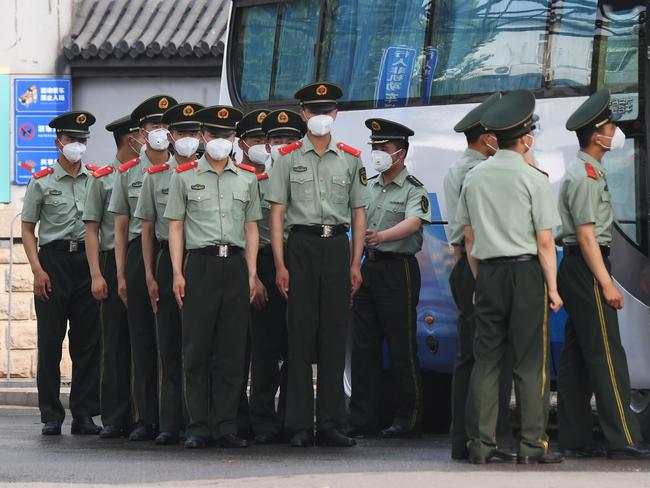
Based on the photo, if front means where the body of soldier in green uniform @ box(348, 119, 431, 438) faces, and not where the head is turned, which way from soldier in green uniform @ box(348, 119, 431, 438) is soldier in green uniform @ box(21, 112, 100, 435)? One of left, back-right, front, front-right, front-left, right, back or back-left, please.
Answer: front-right

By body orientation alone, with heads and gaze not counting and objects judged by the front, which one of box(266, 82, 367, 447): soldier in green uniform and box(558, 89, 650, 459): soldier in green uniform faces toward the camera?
box(266, 82, 367, 447): soldier in green uniform

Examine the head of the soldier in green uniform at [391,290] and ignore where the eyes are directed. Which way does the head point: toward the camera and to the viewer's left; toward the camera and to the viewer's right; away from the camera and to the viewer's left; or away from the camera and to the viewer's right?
toward the camera and to the viewer's left

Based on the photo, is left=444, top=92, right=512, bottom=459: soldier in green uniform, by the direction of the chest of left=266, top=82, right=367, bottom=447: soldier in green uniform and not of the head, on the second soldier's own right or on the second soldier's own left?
on the second soldier's own left

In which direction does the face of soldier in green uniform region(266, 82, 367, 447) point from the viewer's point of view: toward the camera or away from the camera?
toward the camera

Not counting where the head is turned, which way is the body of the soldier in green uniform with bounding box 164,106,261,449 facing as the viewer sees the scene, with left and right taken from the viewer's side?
facing the viewer

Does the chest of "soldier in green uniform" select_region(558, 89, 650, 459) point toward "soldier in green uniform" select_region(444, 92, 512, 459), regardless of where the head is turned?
no

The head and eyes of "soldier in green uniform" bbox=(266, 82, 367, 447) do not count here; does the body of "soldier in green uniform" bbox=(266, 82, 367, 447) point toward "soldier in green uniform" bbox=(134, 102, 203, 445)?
no

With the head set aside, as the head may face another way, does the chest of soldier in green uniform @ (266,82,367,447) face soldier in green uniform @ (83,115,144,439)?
no

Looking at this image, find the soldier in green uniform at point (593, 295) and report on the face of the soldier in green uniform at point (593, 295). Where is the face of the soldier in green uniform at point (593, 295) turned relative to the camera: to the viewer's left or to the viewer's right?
to the viewer's right

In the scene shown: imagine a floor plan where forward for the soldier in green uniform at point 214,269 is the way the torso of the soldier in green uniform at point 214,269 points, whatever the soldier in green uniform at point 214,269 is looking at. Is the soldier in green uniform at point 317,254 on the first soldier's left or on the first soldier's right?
on the first soldier's left
